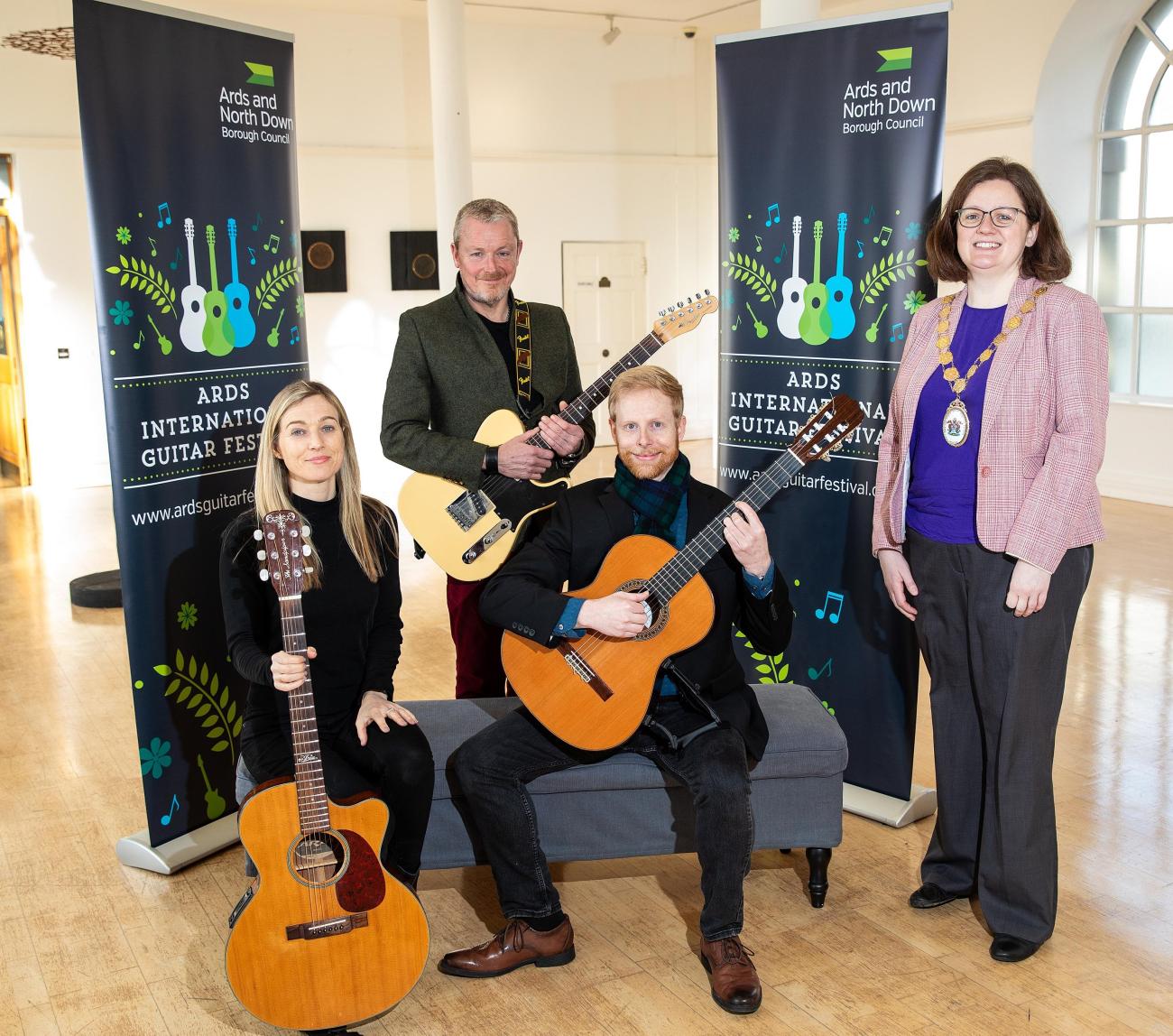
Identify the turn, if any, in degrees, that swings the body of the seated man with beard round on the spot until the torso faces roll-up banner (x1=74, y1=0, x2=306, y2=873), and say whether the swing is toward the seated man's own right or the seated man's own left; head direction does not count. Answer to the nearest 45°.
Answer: approximately 135° to the seated man's own right

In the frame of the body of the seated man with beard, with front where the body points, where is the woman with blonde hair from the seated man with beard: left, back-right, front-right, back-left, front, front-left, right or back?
right

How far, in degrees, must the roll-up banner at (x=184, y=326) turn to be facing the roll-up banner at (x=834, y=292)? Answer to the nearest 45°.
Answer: approximately 45° to its left

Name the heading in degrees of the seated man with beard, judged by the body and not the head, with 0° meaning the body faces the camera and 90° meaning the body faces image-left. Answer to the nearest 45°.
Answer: approximately 0°

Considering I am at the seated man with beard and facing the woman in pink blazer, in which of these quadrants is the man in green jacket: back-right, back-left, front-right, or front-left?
back-left

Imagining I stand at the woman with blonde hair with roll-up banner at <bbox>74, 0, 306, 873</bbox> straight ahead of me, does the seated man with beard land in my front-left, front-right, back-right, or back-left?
back-right
